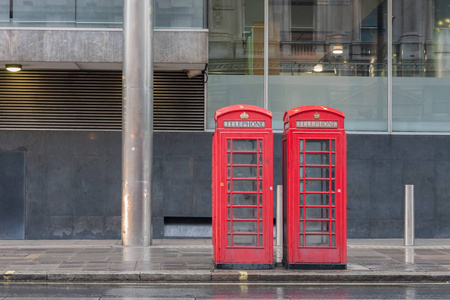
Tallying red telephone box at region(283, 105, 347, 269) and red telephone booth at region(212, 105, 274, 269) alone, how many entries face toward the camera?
2

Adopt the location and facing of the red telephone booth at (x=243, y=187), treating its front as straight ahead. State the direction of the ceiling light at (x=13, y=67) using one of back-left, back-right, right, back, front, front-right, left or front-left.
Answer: back-right

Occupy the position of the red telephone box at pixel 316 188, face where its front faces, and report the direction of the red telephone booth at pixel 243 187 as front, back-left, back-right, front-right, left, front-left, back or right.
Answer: right

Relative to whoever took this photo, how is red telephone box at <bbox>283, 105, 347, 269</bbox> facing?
facing the viewer

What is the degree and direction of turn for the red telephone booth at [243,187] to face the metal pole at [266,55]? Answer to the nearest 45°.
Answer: approximately 180°

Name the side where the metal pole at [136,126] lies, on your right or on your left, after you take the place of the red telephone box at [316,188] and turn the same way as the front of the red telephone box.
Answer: on your right

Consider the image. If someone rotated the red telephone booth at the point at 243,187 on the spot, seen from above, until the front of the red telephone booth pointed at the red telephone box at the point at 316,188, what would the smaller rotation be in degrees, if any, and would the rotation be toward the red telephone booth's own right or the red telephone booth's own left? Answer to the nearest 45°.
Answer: approximately 90° to the red telephone booth's own left

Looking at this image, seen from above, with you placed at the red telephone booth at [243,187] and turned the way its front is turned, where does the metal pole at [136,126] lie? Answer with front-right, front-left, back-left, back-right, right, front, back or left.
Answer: back-right

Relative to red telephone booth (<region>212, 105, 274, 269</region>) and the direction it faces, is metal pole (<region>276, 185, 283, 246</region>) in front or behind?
behind

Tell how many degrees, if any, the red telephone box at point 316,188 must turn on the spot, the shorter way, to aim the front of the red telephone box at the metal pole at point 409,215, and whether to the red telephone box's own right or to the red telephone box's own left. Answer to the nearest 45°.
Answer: approximately 135° to the red telephone box's own left

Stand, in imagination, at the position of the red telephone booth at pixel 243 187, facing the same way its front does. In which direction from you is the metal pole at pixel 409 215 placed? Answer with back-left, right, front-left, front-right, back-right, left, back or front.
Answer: back-left

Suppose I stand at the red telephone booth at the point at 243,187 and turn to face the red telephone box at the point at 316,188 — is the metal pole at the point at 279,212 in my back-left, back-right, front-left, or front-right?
front-left
